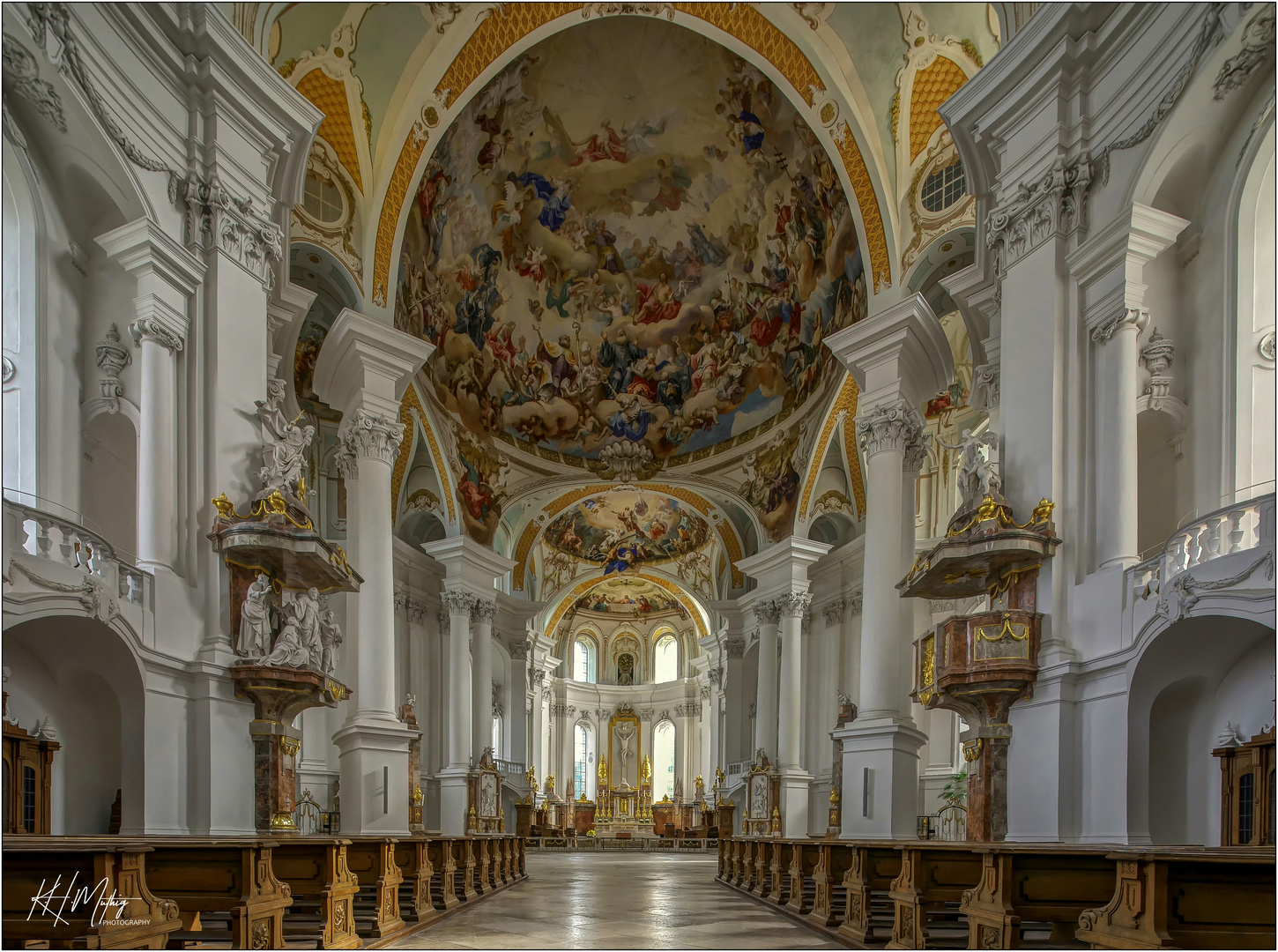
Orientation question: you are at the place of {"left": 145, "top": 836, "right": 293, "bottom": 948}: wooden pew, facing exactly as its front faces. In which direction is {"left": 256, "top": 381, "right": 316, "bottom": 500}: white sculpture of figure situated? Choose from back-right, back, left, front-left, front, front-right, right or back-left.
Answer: front-left

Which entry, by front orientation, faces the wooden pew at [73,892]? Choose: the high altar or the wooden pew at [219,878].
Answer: the high altar

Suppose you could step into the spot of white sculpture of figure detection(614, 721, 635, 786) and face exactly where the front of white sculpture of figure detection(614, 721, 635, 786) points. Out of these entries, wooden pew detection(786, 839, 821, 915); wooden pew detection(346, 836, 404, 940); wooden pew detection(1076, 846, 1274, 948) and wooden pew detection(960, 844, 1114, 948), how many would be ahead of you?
4

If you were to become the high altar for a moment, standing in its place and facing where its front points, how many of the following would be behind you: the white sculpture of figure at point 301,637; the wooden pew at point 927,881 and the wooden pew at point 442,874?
0

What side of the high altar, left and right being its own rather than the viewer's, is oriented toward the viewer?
front

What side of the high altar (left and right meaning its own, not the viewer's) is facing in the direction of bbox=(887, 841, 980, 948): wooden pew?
front

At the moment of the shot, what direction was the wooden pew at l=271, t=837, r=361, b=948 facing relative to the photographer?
facing away from the viewer and to the right of the viewer

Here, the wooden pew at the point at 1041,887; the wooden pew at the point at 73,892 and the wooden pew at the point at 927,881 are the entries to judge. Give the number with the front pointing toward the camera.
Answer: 0

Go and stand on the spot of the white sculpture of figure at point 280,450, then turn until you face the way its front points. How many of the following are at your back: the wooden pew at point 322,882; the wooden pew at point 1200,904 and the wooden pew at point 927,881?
0

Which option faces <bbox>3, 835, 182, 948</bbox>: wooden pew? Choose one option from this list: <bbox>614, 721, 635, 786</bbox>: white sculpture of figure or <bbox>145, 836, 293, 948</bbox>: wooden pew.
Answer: the white sculpture of figure

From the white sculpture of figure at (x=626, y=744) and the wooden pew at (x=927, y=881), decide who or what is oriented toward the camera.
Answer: the white sculpture of figure

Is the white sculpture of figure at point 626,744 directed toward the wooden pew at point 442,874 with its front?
yes

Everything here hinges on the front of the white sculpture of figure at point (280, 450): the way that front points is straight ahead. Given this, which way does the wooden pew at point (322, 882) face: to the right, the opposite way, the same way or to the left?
to the left

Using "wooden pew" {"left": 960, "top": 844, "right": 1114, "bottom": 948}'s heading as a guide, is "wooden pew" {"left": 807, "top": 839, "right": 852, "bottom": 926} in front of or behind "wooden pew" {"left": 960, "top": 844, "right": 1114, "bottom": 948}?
in front

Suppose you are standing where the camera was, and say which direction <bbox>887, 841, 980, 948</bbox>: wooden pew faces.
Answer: facing away from the viewer and to the left of the viewer

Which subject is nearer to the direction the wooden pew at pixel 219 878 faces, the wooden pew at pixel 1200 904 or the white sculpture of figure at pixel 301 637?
the white sculpture of figure

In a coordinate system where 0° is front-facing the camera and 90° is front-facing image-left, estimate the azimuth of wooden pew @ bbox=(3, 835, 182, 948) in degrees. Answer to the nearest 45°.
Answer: approximately 225°
